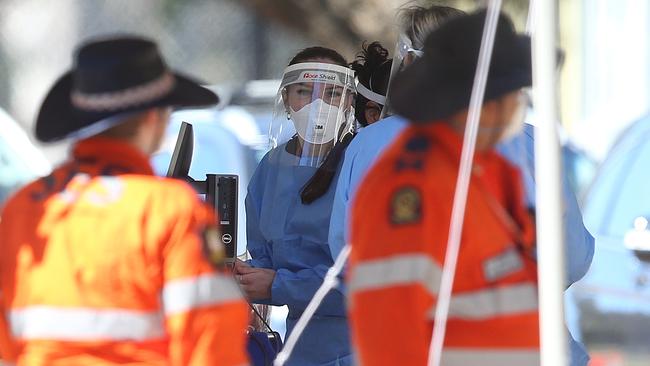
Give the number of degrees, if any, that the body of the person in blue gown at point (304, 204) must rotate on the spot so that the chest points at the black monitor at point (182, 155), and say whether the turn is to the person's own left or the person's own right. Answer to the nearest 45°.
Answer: approximately 45° to the person's own right

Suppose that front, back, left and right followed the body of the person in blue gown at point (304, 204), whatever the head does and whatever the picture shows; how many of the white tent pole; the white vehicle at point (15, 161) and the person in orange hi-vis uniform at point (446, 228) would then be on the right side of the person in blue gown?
1

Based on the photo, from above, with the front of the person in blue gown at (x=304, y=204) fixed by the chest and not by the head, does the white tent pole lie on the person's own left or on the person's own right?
on the person's own left

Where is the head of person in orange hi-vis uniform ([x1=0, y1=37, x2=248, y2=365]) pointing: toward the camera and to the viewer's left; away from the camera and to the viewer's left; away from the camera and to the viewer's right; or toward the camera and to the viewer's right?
away from the camera and to the viewer's right

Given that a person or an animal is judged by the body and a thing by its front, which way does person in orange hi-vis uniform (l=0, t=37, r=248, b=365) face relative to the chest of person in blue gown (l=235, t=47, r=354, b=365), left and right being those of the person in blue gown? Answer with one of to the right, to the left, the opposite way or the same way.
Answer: the opposite way

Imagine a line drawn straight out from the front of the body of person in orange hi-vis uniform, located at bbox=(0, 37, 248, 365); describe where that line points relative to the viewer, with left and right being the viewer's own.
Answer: facing away from the viewer and to the right of the viewer
